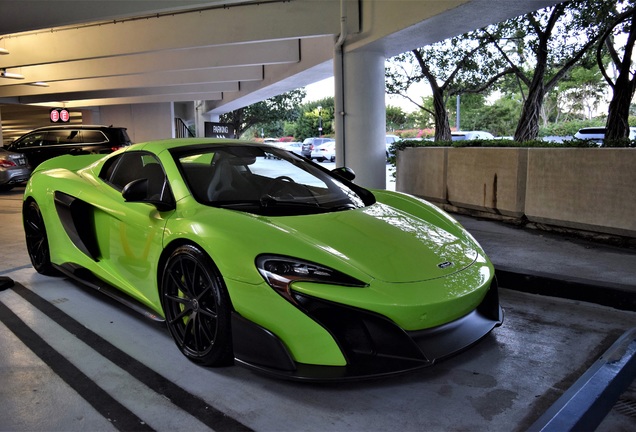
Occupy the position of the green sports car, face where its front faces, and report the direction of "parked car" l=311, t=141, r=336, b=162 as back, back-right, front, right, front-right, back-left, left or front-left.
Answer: back-left

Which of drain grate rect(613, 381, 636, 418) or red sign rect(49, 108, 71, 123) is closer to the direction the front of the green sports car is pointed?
the drain grate

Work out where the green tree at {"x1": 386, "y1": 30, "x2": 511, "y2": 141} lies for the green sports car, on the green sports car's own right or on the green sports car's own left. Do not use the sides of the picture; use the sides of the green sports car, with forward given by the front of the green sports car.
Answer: on the green sports car's own left

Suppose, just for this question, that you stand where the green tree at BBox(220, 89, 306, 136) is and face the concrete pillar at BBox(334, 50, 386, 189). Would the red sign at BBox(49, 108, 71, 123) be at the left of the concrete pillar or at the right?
right

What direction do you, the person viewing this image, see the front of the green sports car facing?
facing the viewer and to the right of the viewer

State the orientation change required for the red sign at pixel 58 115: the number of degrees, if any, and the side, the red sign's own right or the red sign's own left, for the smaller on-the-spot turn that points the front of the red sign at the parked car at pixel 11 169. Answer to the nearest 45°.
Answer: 0° — it already faces it

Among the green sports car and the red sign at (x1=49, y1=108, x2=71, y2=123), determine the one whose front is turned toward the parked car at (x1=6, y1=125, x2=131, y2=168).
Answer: the red sign

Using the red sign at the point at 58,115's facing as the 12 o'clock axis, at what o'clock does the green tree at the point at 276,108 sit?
The green tree is roughly at 8 o'clock from the red sign.

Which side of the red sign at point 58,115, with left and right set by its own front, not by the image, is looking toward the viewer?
front

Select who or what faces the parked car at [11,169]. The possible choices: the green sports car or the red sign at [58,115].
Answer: the red sign

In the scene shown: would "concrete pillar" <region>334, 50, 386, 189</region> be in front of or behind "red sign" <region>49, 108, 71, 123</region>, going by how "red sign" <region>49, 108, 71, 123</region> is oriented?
in front

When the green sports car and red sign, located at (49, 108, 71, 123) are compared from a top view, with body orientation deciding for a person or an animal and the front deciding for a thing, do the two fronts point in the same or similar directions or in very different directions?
same or similar directions

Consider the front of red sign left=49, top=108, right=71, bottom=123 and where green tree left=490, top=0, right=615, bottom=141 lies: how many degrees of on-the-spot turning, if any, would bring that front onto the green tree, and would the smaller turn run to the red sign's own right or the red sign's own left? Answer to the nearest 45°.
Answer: approximately 45° to the red sign's own left

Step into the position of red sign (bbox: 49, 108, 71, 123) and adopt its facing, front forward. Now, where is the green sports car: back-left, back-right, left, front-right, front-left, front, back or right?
front

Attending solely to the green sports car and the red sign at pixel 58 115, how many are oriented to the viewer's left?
0

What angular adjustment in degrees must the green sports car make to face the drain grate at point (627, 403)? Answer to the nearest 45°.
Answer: approximately 45° to its left
